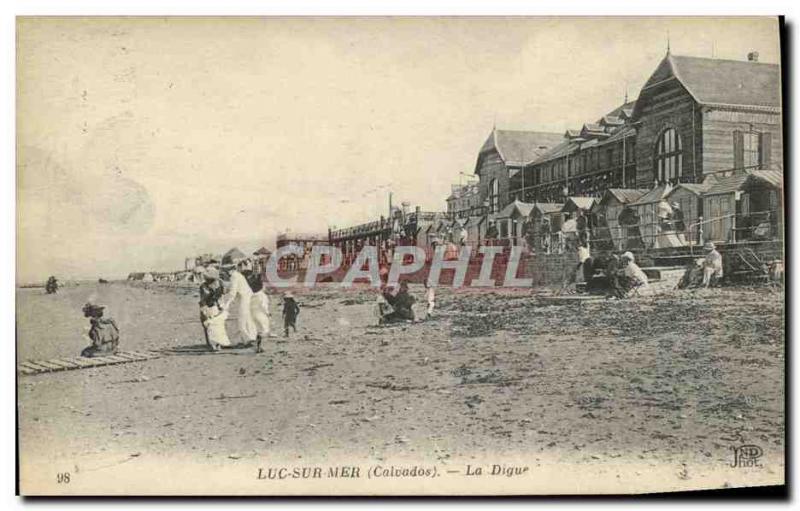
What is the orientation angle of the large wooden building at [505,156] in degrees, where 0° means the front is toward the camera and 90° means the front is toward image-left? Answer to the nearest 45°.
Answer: approximately 45°
